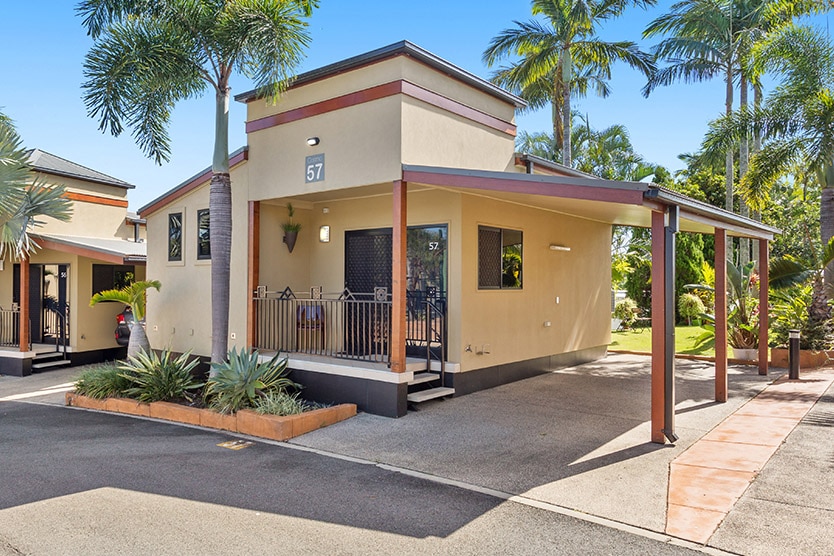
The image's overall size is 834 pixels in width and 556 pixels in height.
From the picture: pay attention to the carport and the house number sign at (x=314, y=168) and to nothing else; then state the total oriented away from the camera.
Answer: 0

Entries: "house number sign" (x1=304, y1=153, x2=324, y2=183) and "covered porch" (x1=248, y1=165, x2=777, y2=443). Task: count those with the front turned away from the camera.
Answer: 0

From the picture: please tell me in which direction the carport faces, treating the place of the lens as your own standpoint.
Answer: facing the viewer and to the left of the viewer

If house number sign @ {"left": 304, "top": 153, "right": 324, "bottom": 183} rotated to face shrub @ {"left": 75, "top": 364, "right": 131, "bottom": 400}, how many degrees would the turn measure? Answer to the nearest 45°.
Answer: approximately 45° to its right

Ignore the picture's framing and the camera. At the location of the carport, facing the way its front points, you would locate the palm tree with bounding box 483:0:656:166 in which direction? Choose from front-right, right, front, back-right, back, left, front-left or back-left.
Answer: back-right
